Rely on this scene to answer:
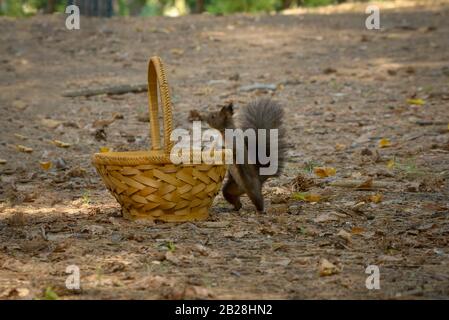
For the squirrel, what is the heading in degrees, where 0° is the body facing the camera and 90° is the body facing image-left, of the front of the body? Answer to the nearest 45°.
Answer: approximately 90°

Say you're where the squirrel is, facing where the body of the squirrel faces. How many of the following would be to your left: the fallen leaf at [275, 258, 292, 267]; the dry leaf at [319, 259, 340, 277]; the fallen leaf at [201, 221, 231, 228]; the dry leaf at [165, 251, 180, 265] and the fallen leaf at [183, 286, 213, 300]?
5

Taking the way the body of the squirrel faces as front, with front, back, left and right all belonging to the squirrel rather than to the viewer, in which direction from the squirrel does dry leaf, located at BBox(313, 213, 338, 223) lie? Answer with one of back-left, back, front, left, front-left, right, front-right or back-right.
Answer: back-left

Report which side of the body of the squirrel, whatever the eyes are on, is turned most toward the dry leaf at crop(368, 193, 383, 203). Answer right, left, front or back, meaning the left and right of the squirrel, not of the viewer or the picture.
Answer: back

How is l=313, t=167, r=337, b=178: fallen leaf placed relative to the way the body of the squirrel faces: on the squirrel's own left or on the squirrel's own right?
on the squirrel's own right

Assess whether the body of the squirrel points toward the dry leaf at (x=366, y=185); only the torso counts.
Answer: no

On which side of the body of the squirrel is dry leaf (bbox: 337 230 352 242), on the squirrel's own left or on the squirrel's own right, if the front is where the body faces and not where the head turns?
on the squirrel's own left

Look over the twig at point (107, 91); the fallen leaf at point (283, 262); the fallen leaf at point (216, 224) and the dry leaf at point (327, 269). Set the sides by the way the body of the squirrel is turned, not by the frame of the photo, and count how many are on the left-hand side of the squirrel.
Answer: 3

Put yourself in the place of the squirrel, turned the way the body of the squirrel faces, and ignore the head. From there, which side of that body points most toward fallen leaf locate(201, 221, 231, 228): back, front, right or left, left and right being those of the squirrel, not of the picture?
left

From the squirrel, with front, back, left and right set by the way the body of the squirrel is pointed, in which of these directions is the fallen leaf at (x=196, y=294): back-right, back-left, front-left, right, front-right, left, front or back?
left

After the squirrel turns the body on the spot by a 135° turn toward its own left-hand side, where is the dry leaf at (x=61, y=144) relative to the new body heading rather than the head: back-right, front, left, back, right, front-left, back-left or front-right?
back

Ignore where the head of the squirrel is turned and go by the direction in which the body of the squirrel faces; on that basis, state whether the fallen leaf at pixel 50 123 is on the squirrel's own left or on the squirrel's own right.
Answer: on the squirrel's own right

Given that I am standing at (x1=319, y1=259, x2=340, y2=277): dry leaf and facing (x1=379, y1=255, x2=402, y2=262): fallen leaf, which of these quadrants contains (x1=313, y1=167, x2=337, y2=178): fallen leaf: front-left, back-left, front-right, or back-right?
front-left

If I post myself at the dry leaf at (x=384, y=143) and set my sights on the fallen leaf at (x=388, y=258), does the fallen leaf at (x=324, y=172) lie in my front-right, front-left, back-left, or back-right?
front-right

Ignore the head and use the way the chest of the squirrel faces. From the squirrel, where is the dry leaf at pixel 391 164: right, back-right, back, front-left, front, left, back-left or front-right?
back-right

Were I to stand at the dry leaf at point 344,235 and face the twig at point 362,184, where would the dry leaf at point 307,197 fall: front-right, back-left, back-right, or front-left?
front-left

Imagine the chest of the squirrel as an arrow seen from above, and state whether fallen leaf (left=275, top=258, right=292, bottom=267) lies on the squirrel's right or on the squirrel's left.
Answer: on the squirrel's left

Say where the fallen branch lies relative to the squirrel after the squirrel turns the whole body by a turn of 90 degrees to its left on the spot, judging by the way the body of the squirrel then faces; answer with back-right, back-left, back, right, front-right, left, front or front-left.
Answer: back
